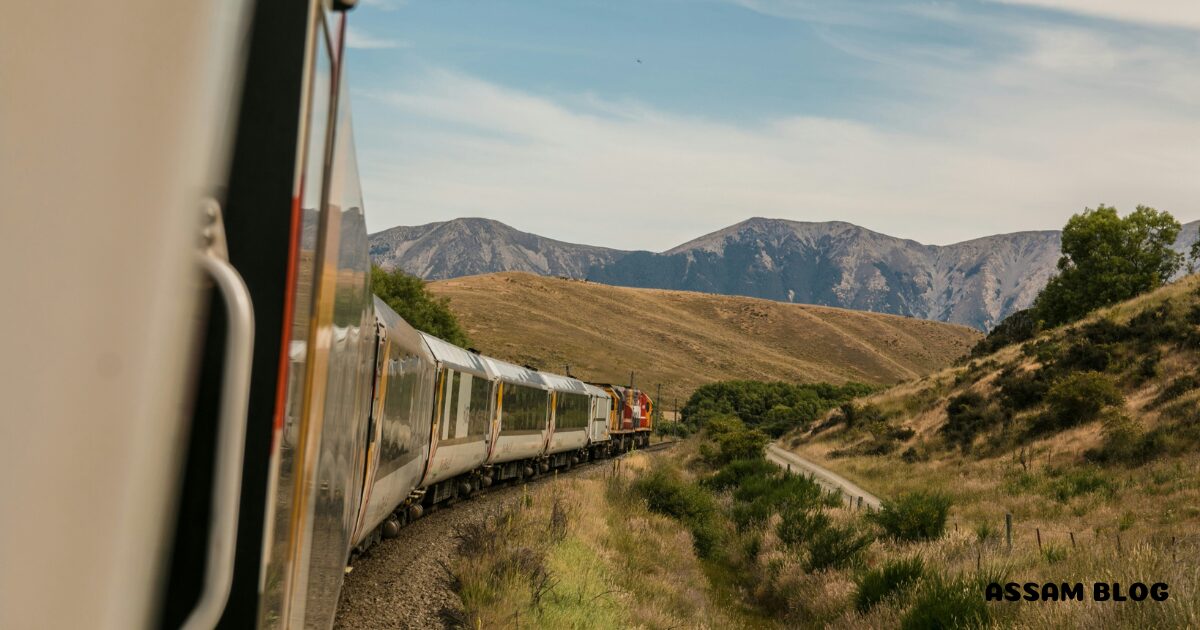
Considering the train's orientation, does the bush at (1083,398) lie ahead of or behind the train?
ahead

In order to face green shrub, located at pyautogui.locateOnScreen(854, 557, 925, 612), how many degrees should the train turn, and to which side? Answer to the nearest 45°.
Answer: approximately 90° to its right

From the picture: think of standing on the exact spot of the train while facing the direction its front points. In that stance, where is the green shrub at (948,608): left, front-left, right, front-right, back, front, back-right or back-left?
right

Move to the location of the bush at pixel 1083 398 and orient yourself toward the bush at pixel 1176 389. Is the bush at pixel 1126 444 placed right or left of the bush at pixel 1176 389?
right

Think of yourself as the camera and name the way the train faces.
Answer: facing away from the viewer and to the right of the viewer
